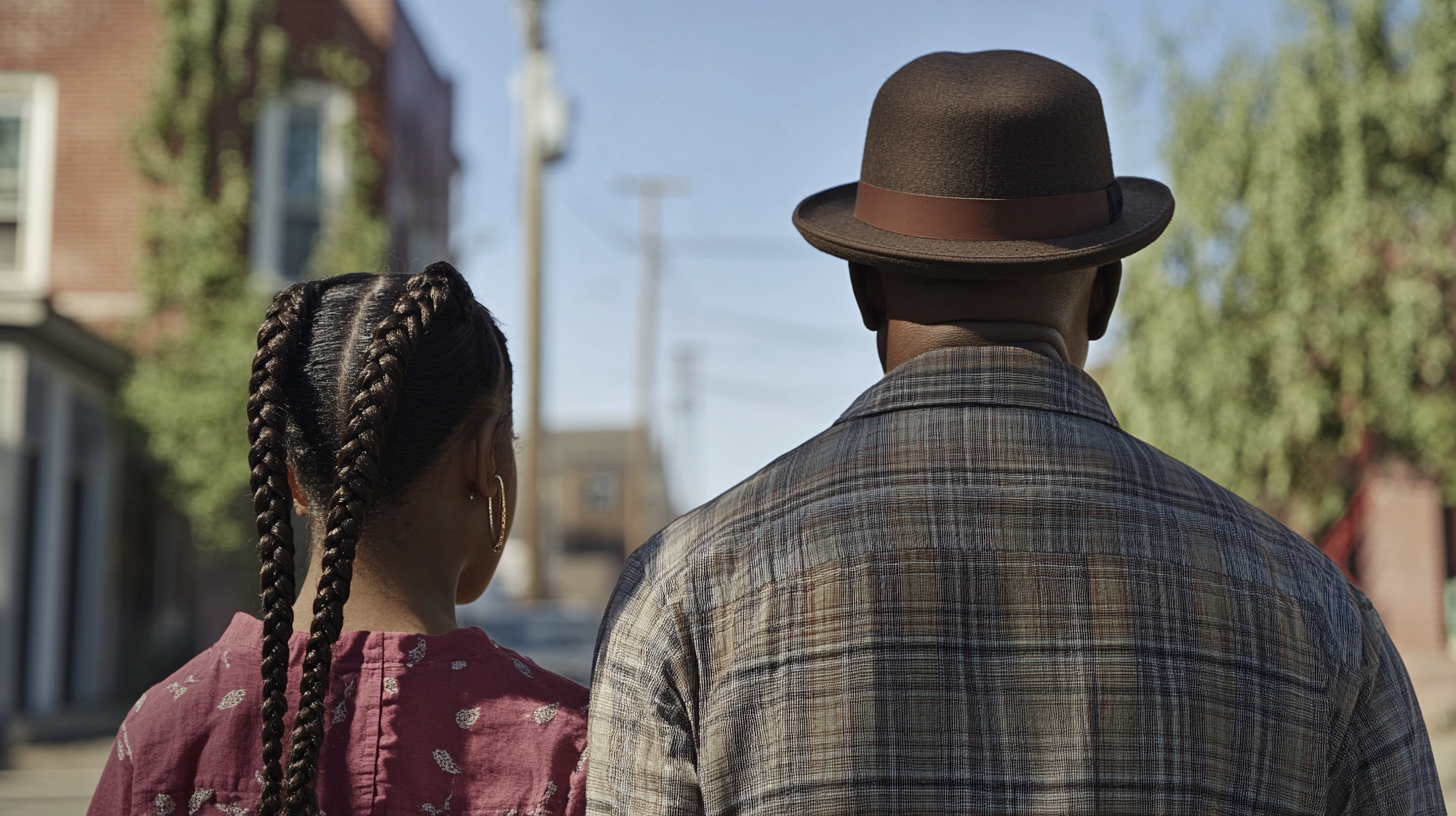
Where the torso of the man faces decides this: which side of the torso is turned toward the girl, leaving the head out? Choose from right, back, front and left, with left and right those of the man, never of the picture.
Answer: left

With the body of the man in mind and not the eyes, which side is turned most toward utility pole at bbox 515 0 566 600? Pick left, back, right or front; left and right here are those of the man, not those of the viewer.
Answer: front

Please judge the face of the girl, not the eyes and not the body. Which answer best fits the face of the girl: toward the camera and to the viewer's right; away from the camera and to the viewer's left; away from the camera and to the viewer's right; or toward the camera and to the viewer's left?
away from the camera and to the viewer's right

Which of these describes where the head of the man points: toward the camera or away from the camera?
away from the camera

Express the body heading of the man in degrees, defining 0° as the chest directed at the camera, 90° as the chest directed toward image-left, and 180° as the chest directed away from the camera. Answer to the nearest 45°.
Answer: approximately 180°

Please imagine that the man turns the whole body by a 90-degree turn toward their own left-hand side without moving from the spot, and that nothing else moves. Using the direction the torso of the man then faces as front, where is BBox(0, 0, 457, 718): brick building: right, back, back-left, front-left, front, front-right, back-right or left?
front-right

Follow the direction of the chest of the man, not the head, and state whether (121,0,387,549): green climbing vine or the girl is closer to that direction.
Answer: the green climbing vine
